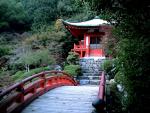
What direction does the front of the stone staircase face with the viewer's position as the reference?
facing the viewer

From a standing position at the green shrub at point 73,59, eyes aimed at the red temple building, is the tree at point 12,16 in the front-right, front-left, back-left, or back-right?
front-left

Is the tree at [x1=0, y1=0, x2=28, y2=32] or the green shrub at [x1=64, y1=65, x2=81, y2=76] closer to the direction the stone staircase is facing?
the green shrub

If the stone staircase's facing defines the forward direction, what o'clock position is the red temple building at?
The red temple building is roughly at 6 o'clock from the stone staircase.

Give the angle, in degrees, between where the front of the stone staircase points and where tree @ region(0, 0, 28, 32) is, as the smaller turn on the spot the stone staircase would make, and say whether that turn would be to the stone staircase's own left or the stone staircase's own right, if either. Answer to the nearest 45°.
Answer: approximately 135° to the stone staircase's own right

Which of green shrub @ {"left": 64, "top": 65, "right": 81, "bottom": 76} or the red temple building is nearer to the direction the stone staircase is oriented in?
the green shrub

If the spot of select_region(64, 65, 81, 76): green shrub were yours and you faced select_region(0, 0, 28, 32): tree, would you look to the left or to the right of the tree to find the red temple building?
right

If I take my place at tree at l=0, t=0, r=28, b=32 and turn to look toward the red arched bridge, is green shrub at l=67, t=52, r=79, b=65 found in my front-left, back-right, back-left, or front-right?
front-left

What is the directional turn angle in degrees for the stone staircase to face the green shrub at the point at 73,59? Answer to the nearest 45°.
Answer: approximately 135° to its right

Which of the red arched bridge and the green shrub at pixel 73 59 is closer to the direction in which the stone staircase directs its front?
the red arched bridge

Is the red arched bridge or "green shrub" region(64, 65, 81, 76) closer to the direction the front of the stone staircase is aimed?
the red arched bridge

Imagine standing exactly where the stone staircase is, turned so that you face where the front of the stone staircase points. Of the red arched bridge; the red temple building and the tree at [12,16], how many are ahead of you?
1

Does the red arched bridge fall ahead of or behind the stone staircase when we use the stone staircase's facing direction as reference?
ahead
